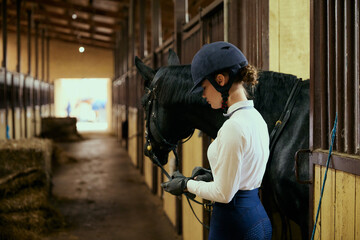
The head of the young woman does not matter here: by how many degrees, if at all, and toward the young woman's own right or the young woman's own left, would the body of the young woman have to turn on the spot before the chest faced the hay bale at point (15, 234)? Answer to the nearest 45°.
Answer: approximately 45° to the young woman's own right

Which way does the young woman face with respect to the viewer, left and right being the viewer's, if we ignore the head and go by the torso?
facing to the left of the viewer

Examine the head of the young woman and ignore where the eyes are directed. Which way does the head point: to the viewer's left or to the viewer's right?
to the viewer's left

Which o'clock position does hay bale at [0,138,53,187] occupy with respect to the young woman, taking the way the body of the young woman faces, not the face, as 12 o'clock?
The hay bale is roughly at 2 o'clock from the young woman.

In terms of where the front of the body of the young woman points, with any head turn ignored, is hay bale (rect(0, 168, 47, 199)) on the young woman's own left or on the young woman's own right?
on the young woman's own right

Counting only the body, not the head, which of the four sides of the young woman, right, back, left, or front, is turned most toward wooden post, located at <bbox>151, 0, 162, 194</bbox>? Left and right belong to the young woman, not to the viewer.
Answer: right

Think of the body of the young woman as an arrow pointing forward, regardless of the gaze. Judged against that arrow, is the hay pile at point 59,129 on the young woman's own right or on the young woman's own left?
on the young woman's own right

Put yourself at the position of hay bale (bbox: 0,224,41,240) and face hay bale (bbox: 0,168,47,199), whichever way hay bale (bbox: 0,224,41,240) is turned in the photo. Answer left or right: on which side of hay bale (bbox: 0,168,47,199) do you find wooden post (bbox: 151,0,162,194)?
right

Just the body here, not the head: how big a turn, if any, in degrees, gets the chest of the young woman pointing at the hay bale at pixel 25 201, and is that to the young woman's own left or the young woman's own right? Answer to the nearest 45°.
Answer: approximately 45° to the young woman's own right
